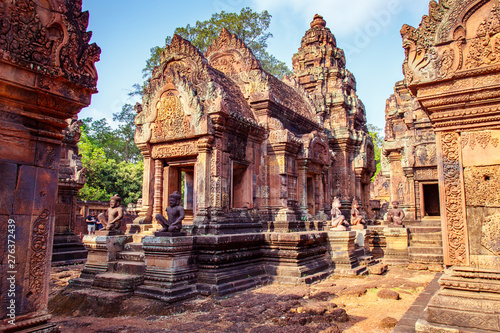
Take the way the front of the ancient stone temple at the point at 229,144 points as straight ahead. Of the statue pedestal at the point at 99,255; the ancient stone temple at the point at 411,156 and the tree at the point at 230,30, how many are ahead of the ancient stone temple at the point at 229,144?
1

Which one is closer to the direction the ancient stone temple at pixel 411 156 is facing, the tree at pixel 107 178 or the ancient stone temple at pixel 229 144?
the ancient stone temple

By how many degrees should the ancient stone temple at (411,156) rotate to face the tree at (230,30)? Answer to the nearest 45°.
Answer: approximately 135° to its right

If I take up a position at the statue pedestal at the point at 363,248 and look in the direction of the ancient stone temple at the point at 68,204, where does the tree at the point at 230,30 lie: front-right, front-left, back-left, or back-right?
front-right

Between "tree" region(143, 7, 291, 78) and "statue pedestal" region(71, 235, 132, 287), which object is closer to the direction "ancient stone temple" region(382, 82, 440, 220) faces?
the statue pedestal

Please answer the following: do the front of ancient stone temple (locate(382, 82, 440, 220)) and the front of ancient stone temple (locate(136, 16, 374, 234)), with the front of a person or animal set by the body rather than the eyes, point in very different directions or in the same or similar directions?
same or similar directions

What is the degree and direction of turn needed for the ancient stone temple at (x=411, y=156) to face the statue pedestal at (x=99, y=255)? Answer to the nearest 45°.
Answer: approximately 45° to its right

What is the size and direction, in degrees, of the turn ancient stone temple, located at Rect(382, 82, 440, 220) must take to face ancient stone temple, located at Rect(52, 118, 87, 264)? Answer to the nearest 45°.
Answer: approximately 45° to its right

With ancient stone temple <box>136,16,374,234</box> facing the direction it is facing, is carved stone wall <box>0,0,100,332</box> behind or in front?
in front

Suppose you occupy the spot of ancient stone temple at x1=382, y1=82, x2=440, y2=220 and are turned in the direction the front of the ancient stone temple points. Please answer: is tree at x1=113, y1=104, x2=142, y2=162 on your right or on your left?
on your right

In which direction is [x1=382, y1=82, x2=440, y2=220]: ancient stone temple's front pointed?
toward the camera

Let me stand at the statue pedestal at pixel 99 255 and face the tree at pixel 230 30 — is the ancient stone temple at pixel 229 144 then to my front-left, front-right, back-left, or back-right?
front-right

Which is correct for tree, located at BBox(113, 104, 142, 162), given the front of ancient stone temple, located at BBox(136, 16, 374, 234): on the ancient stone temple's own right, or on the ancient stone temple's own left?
on the ancient stone temple's own right

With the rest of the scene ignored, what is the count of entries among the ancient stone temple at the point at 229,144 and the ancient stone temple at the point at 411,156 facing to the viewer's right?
0

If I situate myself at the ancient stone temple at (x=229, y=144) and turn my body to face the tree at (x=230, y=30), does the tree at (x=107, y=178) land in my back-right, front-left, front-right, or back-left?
front-left

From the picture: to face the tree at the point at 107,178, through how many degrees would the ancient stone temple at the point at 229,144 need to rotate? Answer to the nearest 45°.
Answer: approximately 90° to its right
